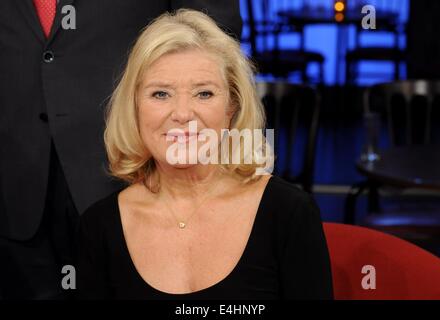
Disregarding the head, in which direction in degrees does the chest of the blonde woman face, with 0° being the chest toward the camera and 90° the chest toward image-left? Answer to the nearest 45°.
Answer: approximately 0°

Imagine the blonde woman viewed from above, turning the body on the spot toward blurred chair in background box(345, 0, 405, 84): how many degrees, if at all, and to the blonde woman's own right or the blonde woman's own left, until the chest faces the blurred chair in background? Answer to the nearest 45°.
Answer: approximately 180°

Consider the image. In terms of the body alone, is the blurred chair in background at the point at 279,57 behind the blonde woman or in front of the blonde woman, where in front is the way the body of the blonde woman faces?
behind
